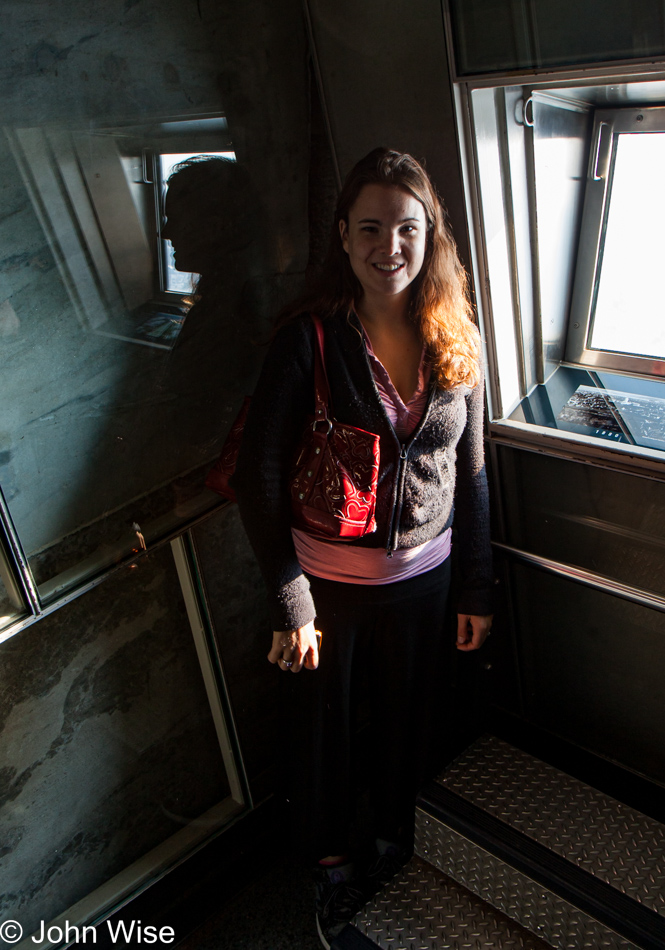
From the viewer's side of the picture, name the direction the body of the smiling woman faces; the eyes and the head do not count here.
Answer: toward the camera

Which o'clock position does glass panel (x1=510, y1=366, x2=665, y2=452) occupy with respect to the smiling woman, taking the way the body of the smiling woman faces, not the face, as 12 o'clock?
The glass panel is roughly at 8 o'clock from the smiling woman.

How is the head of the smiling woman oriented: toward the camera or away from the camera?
toward the camera

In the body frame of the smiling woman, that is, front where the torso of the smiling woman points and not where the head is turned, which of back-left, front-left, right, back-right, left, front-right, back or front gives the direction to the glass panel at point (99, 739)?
right

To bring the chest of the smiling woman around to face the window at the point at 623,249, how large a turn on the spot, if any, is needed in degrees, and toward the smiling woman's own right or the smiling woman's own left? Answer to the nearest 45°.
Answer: approximately 135° to the smiling woman's own left

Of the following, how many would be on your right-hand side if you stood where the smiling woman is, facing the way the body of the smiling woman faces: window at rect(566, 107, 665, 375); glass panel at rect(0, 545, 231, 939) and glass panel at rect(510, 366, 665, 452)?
1
